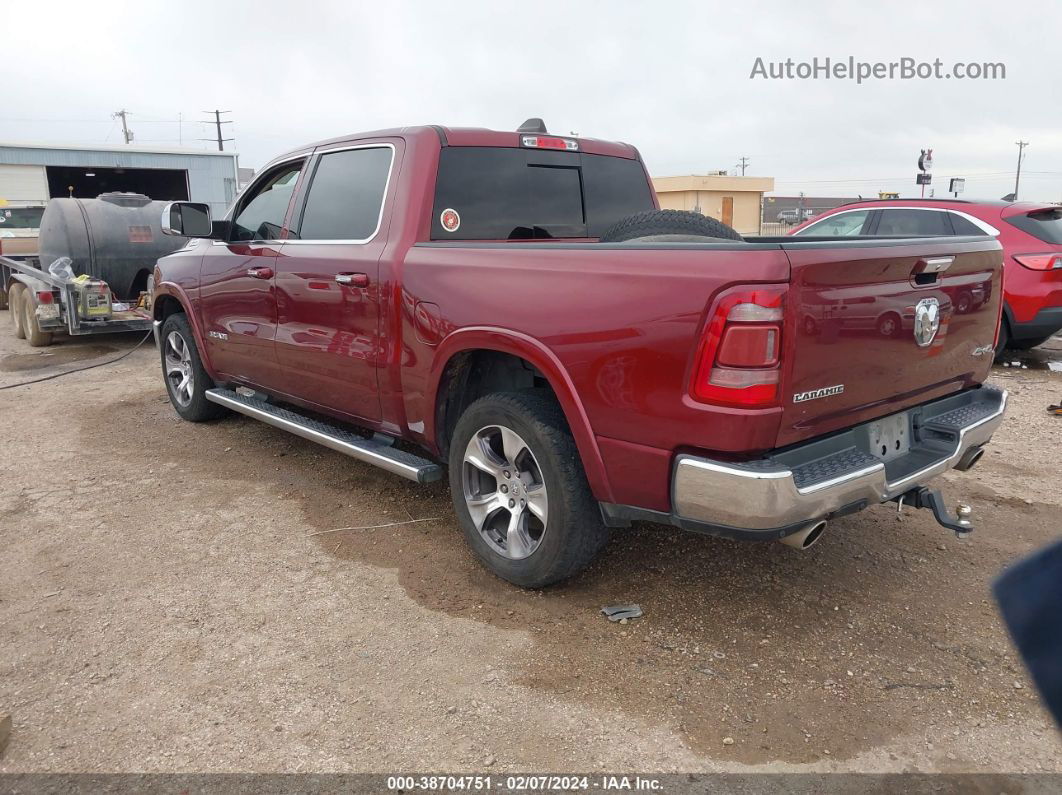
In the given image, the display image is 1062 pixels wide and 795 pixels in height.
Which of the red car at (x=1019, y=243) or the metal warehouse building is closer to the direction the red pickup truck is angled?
the metal warehouse building

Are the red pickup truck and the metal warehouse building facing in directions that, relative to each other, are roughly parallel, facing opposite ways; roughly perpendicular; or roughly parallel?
roughly parallel, facing opposite ways

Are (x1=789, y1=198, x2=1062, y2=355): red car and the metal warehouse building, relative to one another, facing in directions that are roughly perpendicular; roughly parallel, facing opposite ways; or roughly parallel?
roughly parallel, facing opposite ways

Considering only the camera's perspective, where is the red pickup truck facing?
facing away from the viewer and to the left of the viewer

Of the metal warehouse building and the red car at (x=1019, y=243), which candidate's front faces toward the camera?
the metal warehouse building

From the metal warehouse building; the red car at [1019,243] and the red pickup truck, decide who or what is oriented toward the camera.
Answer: the metal warehouse building

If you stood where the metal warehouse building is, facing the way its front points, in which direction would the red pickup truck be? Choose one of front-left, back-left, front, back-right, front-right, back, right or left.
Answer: front

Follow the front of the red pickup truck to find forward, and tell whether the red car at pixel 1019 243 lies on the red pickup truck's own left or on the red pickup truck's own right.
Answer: on the red pickup truck's own right

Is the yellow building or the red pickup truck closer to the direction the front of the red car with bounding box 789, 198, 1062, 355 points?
the yellow building

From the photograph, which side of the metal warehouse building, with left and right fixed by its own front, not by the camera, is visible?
front

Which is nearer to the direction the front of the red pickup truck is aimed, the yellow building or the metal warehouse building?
the metal warehouse building

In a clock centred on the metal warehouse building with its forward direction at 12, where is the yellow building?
The yellow building is roughly at 9 o'clock from the metal warehouse building.

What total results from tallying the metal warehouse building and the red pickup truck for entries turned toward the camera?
1

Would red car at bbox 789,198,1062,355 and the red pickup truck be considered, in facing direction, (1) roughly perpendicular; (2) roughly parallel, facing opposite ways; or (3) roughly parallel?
roughly parallel

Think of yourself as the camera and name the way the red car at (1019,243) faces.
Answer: facing away from the viewer and to the left of the viewer

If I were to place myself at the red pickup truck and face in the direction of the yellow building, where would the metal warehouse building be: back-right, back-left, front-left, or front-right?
front-left
